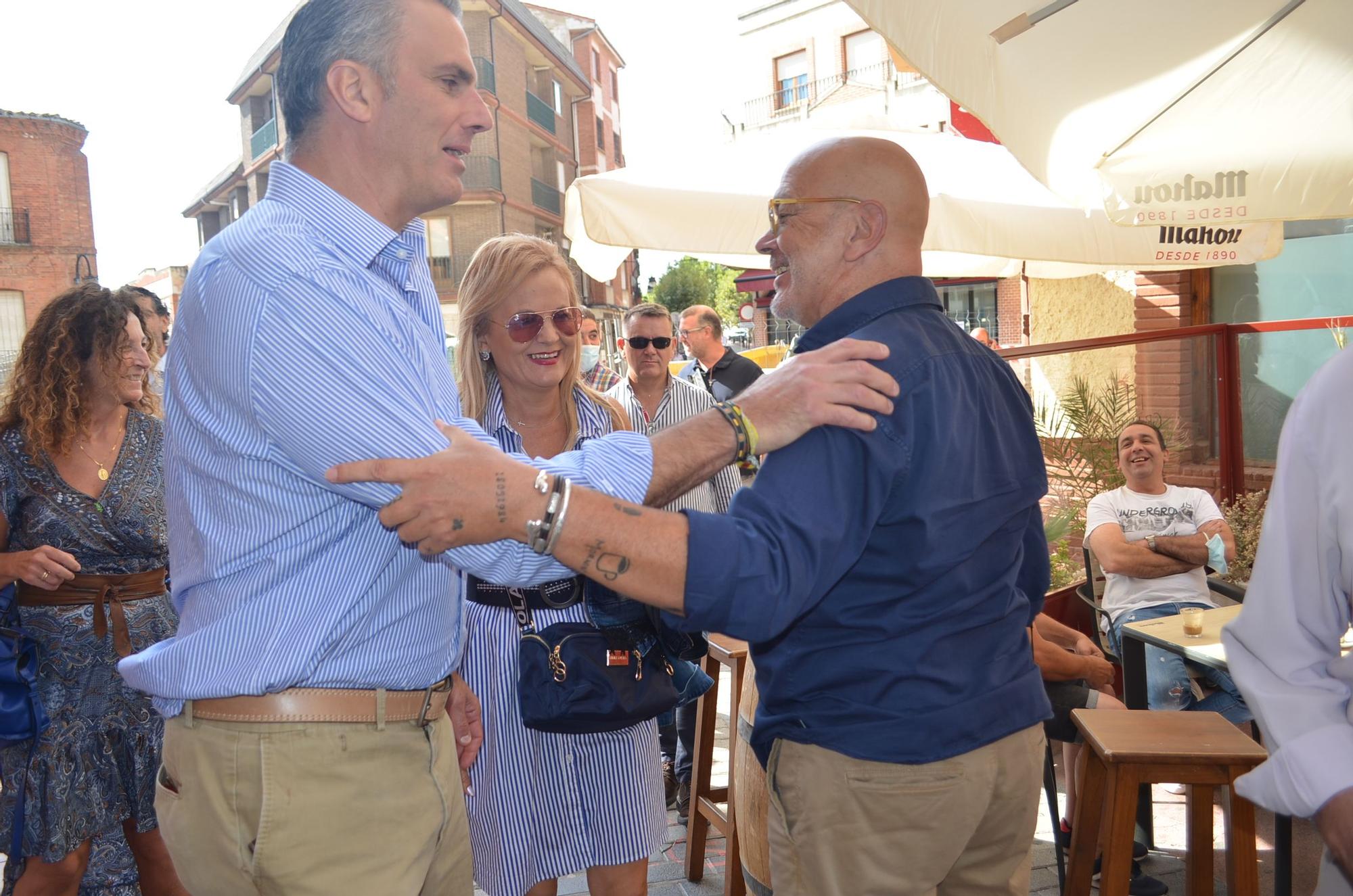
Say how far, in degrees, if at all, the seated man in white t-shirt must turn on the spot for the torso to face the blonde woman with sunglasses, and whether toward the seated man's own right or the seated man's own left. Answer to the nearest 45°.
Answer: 0° — they already face them

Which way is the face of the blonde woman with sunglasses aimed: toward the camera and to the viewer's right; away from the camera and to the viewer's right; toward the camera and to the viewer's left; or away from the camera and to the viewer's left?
toward the camera and to the viewer's right

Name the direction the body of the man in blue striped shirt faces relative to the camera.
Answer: to the viewer's right

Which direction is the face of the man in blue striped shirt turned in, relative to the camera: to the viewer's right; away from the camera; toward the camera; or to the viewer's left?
to the viewer's right

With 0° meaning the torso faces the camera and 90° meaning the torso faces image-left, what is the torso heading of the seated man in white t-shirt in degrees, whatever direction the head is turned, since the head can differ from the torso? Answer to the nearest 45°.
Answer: approximately 0°
